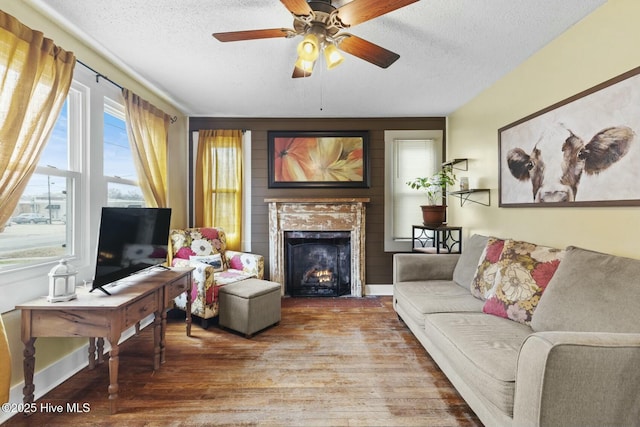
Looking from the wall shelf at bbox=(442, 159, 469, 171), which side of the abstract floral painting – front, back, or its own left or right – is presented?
left

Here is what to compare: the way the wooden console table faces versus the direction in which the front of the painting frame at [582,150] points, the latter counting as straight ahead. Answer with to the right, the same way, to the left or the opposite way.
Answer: the opposite way

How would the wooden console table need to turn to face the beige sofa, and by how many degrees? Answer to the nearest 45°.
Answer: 0° — it already faces it

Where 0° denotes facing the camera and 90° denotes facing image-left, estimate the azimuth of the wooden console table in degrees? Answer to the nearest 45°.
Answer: approximately 315°

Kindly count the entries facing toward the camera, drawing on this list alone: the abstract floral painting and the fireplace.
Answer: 2

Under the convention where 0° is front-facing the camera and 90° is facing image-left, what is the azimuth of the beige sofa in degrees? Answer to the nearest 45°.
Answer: approximately 45°

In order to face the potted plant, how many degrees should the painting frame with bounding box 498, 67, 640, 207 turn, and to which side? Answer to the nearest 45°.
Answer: approximately 90° to its right

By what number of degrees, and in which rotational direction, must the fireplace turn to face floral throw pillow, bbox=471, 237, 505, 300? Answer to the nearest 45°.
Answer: approximately 45° to its left

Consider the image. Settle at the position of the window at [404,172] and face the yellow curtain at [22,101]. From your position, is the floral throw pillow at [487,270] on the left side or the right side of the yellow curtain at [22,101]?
left

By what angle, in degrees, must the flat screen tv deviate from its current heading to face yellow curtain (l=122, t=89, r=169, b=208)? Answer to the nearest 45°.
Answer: approximately 135° to its left

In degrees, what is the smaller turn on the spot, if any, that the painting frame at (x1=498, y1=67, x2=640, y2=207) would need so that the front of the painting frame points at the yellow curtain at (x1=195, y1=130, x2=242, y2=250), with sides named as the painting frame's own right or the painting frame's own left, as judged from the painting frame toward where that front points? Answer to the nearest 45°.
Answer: approximately 45° to the painting frame's own right
